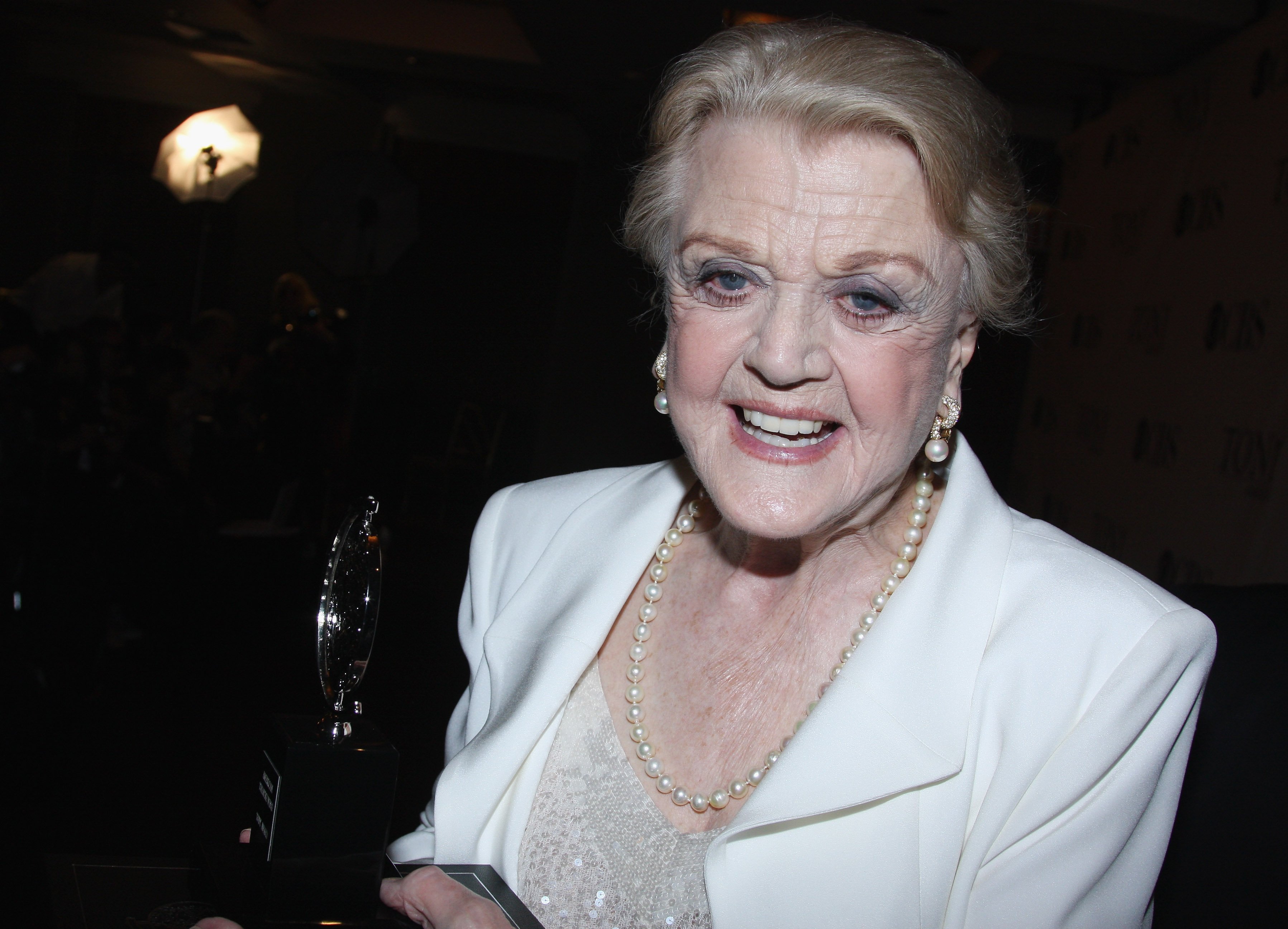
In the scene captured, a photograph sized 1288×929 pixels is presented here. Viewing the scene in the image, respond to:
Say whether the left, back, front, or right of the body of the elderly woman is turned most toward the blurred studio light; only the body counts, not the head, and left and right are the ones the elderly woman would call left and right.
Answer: right

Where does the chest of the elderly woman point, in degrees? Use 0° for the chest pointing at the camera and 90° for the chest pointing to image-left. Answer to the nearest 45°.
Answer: approximately 45°
